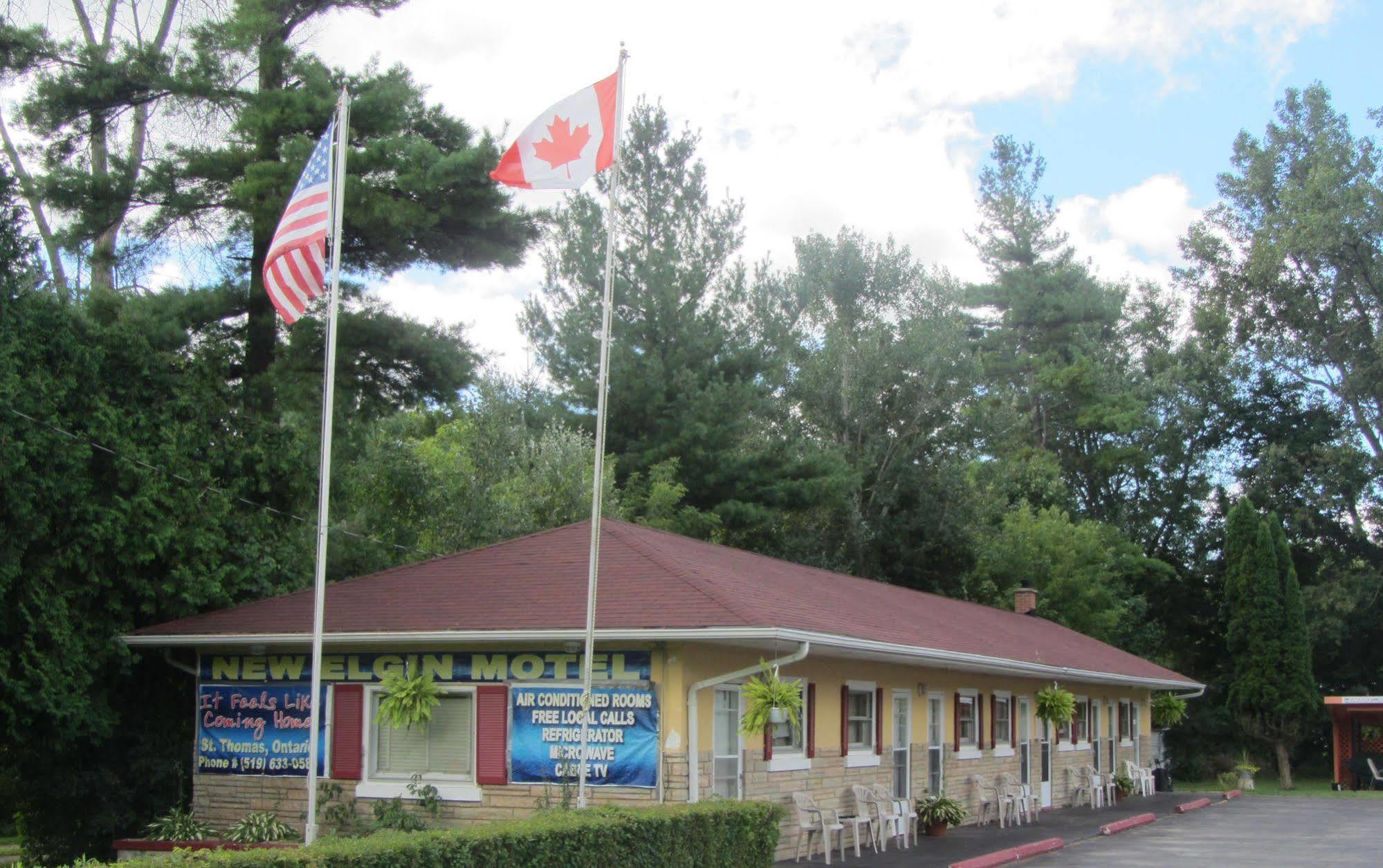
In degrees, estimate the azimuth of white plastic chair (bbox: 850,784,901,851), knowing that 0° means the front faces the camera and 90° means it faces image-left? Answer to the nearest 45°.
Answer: approximately 315°

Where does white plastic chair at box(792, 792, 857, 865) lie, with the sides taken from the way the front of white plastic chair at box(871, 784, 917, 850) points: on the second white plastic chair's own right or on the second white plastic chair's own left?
on the second white plastic chair's own right

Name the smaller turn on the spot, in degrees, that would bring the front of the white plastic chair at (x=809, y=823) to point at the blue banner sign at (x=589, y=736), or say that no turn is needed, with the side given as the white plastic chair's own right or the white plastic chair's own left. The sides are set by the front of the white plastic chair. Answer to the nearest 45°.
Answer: approximately 90° to the white plastic chair's own right

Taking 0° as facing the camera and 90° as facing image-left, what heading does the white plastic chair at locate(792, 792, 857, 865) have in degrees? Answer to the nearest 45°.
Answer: approximately 315°

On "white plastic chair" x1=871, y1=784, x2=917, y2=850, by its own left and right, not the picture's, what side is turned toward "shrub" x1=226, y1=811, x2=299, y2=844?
right

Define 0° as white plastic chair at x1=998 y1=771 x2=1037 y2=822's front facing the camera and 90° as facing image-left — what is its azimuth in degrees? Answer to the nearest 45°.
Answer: approximately 315°

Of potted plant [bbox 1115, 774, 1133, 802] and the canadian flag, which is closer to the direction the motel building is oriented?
the canadian flag

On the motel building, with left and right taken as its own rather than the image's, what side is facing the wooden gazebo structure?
left

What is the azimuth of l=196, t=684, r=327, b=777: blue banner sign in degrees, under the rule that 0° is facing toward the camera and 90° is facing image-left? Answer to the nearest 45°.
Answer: approximately 0°

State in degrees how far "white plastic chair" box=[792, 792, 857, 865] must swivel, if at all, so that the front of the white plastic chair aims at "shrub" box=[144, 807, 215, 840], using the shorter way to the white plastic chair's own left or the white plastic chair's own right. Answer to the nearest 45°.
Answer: approximately 135° to the white plastic chair's own right

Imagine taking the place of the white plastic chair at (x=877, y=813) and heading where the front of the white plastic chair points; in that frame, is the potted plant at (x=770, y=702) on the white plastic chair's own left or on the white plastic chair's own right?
on the white plastic chair's own right

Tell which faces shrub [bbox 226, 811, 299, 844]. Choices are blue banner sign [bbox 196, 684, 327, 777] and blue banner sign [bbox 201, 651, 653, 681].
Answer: blue banner sign [bbox 196, 684, 327, 777]

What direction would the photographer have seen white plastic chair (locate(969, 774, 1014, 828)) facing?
facing the viewer and to the right of the viewer

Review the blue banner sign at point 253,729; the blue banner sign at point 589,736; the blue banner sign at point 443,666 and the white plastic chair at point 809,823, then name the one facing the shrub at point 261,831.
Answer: the blue banner sign at point 253,729

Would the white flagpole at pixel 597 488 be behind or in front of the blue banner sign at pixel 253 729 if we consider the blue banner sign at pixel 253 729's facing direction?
in front

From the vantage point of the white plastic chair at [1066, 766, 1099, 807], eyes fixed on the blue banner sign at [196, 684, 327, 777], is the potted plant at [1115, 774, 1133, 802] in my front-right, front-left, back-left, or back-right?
back-right
